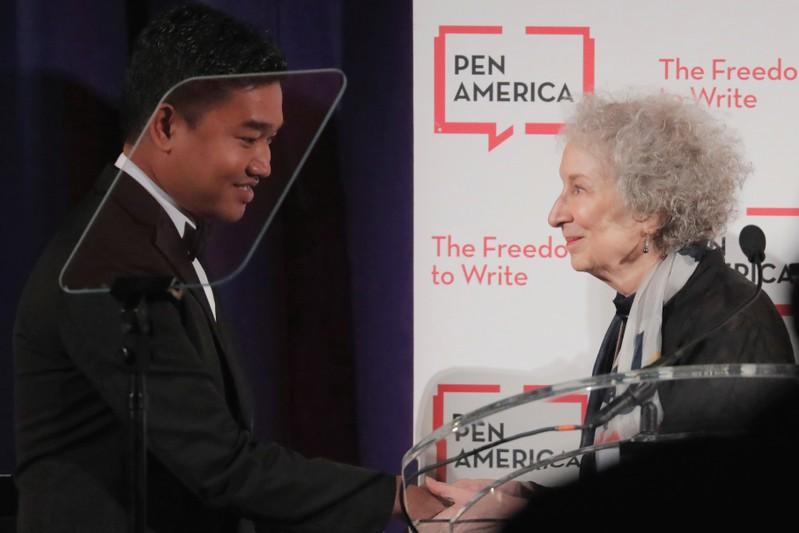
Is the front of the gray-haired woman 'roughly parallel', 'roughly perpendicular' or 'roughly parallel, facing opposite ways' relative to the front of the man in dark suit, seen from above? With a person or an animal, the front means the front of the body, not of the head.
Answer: roughly parallel, facing opposite ways

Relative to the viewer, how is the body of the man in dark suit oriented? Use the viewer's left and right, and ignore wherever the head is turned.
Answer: facing to the right of the viewer

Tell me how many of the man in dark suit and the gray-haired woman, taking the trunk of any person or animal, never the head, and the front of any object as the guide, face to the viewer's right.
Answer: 1

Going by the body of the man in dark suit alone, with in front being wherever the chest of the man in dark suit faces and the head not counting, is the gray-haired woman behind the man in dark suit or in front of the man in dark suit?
in front

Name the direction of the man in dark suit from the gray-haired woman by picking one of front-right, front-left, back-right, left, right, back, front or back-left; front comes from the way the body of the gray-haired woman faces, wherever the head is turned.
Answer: front-left

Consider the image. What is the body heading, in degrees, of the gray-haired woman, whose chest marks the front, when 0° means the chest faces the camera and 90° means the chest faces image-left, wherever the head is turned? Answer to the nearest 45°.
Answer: approximately 90°

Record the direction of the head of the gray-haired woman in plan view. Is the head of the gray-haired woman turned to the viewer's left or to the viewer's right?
to the viewer's left

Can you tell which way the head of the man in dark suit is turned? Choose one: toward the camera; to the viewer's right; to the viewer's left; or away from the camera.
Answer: to the viewer's right
